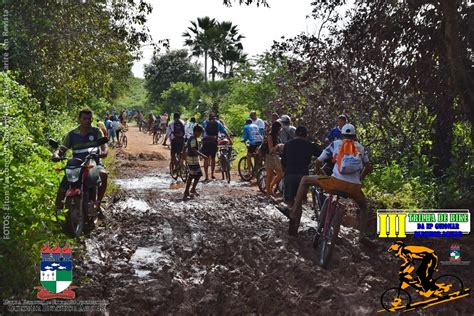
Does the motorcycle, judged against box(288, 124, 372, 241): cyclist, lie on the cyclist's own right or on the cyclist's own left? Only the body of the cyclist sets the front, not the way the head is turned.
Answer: on the cyclist's own left

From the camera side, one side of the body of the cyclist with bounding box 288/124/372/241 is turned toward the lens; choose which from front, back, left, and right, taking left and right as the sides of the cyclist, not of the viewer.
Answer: back

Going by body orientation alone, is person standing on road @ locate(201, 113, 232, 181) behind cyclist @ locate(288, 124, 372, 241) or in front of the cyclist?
in front

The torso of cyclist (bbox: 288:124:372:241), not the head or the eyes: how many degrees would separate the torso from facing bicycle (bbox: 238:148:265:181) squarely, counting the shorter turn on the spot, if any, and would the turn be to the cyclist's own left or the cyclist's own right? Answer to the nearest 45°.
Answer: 0° — they already face it

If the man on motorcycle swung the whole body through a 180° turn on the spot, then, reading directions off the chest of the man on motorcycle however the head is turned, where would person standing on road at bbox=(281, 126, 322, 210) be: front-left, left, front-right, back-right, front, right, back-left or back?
right

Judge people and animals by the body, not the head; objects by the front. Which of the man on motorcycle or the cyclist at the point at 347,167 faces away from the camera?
the cyclist

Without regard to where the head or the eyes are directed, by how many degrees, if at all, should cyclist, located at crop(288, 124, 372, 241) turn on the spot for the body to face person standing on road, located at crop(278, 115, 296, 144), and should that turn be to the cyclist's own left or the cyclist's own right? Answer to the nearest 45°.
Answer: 0° — they already face them

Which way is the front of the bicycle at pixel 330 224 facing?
away from the camera

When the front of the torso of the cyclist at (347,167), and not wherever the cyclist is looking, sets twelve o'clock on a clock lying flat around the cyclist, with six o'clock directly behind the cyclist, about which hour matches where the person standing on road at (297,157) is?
The person standing on road is roughly at 11 o'clock from the cyclist.

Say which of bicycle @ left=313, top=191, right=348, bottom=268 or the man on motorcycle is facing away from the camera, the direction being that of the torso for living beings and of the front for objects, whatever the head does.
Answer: the bicycle

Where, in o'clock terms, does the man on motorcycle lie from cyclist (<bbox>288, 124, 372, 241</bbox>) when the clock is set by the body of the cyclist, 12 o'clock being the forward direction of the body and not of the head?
The man on motorcycle is roughly at 9 o'clock from the cyclist.

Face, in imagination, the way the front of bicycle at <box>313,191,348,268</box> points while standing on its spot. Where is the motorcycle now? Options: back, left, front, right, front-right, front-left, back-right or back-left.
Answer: left
